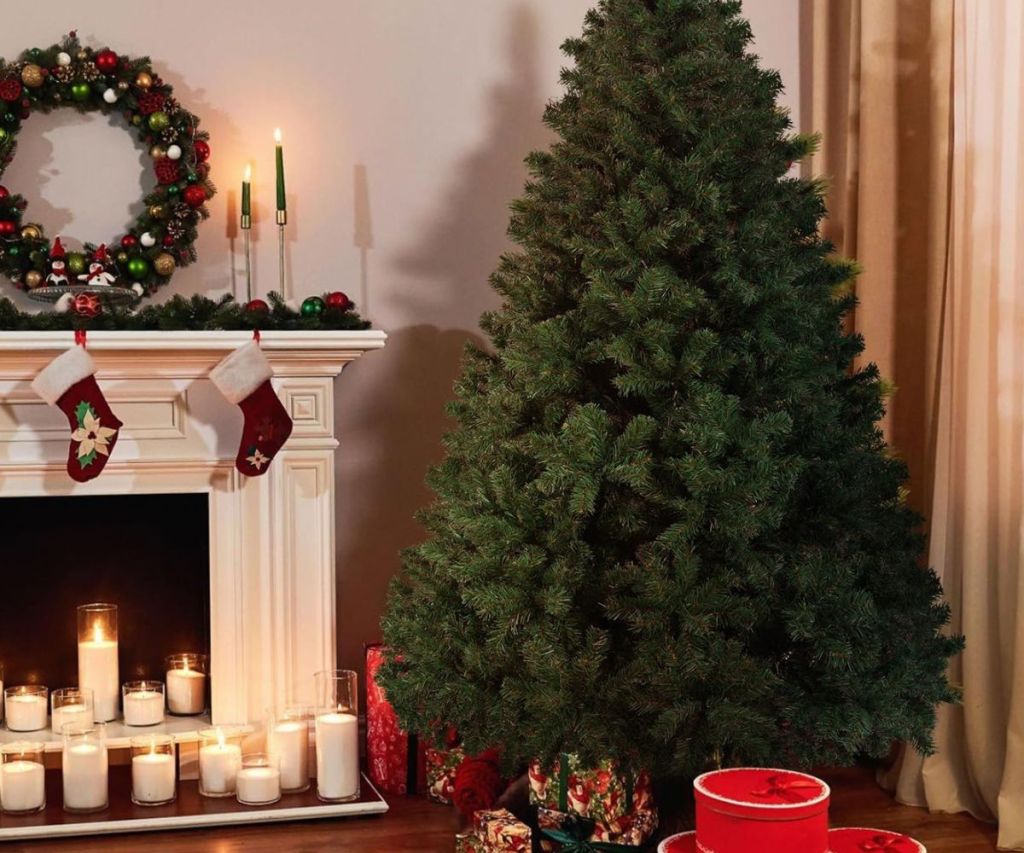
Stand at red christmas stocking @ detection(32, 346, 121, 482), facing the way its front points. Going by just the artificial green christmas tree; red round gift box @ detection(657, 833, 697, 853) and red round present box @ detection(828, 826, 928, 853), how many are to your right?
0

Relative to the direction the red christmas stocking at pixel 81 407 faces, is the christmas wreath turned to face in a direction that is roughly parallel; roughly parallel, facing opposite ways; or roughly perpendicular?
roughly parallel

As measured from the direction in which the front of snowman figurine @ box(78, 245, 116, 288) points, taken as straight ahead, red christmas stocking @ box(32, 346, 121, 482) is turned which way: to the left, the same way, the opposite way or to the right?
the same way

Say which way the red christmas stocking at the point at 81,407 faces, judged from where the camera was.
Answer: facing the viewer

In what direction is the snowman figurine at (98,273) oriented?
toward the camera

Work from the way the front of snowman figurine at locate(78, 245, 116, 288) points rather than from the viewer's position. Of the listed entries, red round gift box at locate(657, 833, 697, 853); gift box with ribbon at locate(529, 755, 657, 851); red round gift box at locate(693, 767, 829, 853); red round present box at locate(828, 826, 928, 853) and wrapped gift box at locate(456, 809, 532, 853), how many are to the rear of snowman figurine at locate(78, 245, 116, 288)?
0

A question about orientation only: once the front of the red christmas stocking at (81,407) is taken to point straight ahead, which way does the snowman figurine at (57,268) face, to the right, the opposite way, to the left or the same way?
the same way

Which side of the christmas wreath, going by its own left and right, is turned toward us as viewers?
front
